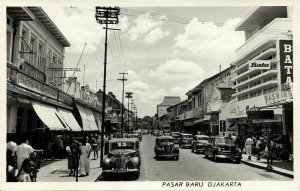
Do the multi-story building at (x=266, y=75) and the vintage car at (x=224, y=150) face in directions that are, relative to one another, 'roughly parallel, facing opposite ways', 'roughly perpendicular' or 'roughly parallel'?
roughly perpendicular

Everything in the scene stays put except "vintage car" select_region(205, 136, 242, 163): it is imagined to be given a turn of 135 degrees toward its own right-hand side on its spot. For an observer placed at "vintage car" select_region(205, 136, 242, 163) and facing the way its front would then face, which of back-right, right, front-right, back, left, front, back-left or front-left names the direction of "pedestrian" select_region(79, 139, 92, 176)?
front-left

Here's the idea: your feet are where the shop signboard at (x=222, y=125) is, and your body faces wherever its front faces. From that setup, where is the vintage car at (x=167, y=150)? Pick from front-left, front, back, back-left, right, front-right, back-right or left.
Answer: front

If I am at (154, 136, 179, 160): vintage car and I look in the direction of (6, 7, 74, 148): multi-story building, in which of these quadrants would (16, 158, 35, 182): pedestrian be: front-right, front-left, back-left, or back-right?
front-left

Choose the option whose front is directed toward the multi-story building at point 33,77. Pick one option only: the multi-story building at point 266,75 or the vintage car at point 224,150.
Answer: the multi-story building at point 266,75

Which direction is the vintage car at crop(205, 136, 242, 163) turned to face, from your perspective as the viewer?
facing the viewer and to the right of the viewer

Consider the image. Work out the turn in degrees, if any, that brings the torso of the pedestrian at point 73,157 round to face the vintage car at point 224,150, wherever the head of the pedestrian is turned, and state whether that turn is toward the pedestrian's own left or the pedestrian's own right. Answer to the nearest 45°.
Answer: approximately 45° to the pedestrian's own right

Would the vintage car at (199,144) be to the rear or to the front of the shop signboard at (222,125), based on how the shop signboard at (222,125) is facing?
to the front

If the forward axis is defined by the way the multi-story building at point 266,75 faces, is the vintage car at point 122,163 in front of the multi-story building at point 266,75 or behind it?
in front

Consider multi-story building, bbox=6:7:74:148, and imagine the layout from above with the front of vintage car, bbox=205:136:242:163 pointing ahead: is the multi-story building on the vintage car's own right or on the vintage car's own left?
on the vintage car's own right

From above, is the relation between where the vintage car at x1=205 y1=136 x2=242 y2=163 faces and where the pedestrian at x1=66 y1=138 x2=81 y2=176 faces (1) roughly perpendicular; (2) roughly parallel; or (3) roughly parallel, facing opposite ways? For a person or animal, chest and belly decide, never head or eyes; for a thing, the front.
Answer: roughly parallel, facing opposite ways

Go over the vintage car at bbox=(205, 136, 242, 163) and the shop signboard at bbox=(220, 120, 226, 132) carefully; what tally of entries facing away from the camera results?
0
